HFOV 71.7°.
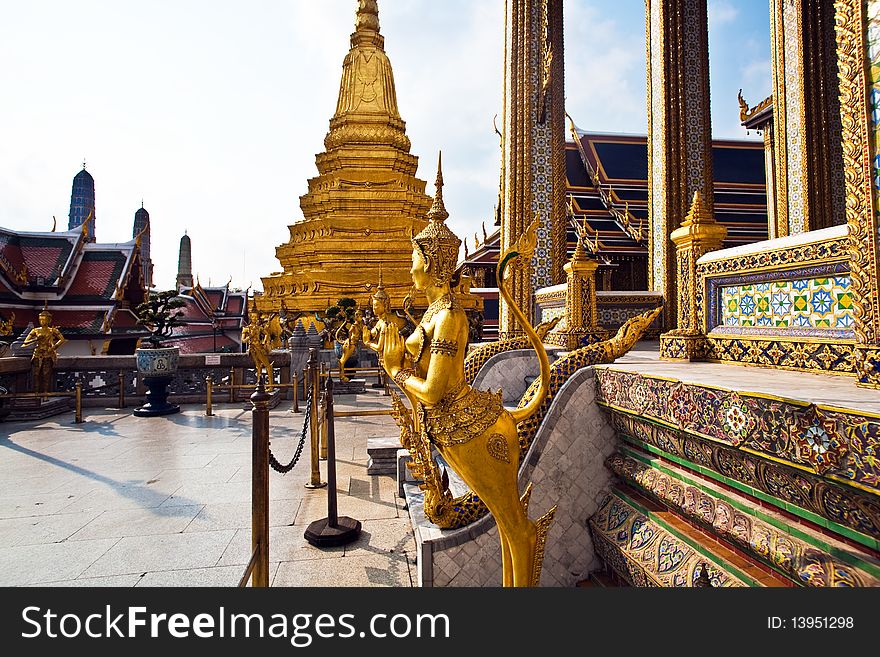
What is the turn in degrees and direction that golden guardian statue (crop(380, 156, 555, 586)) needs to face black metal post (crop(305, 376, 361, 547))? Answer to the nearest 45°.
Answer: approximately 45° to its right

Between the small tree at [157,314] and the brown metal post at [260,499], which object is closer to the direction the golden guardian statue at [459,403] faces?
the brown metal post

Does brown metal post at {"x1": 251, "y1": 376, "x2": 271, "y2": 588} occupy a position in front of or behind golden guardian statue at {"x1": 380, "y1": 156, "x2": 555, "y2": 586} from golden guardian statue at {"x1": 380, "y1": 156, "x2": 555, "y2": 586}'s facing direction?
in front

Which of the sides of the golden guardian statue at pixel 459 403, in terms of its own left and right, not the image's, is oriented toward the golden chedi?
right

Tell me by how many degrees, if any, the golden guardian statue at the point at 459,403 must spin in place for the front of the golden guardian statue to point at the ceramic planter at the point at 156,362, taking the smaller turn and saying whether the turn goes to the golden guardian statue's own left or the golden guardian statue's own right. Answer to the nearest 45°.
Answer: approximately 45° to the golden guardian statue's own right

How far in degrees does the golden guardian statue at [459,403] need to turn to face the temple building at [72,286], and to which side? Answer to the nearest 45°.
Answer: approximately 45° to its right

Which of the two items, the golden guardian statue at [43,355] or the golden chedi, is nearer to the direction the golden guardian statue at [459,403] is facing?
the golden guardian statue

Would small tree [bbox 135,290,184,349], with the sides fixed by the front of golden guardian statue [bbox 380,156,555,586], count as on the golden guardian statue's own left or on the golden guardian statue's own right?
on the golden guardian statue's own right

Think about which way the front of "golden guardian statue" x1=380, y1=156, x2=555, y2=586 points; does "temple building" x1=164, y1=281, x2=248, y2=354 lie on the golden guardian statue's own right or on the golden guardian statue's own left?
on the golden guardian statue's own right

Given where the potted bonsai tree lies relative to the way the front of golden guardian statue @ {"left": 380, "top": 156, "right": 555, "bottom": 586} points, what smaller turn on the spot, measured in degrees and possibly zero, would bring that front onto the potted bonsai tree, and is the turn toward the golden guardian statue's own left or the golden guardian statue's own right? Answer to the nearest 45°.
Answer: approximately 45° to the golden guardian statue's own right

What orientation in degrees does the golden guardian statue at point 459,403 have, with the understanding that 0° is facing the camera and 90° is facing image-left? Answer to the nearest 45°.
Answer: approximately 90°

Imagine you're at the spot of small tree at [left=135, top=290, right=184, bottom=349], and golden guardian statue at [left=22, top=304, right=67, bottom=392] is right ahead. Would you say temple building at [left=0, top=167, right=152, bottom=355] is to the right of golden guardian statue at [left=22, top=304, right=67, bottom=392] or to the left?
right
